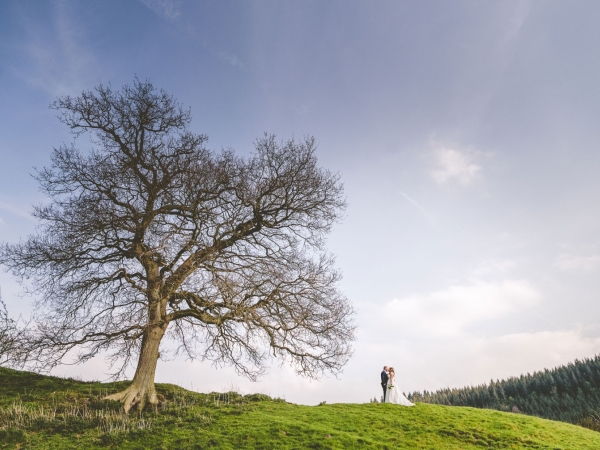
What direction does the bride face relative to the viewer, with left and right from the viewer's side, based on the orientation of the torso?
facing to the left of the viewer

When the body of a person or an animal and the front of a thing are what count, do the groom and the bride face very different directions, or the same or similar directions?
very different directions

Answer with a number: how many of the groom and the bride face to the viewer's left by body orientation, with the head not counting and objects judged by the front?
1

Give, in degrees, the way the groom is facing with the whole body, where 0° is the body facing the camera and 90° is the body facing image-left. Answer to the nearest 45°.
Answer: approximately 270°
